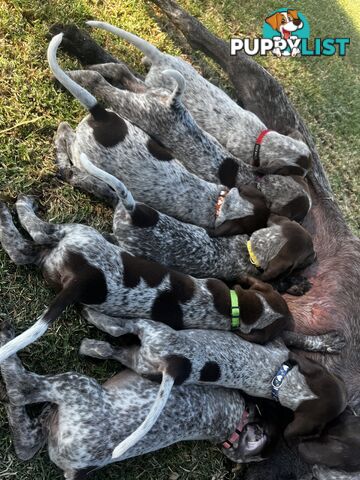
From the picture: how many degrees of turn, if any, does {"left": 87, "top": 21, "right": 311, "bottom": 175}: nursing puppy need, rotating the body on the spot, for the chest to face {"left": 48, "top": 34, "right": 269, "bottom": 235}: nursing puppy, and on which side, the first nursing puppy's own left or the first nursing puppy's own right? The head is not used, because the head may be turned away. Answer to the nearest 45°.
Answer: approximately 90° to the first nursing puppy's own right

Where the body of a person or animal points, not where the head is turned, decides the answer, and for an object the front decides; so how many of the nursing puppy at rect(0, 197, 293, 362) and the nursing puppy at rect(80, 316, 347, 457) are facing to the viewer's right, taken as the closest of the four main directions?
2

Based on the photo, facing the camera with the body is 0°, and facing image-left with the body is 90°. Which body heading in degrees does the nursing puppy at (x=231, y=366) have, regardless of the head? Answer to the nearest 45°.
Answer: approximately 270°

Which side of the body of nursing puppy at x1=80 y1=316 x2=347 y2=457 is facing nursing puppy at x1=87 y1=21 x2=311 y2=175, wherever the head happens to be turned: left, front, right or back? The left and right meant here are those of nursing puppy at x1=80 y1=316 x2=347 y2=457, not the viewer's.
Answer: left

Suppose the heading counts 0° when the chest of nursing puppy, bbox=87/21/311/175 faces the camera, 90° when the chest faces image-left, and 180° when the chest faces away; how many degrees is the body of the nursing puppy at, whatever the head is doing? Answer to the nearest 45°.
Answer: approximately 315°

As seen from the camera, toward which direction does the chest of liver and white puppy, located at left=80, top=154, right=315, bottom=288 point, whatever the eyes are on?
to the viewer's right

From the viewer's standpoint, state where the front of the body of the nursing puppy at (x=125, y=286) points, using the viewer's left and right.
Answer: facing to the right of the viewer

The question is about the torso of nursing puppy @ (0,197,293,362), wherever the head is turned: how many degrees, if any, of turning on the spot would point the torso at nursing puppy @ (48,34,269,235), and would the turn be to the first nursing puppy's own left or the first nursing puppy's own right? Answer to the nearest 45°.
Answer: approximately 90° to the first nursing puppy's own left

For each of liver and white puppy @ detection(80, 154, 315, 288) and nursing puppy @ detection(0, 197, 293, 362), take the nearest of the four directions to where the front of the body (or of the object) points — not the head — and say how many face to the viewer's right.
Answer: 2
